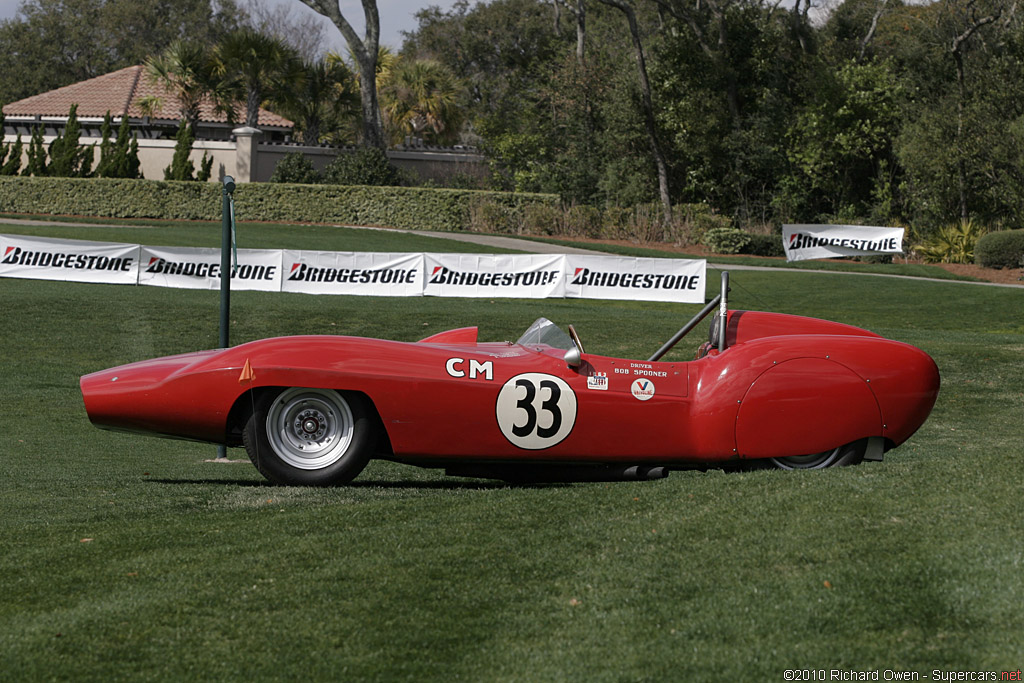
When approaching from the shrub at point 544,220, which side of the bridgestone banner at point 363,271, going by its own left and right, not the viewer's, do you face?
back

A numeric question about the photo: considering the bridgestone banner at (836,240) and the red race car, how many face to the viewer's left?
1

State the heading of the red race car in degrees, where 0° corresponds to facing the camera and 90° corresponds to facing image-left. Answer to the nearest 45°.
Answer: approximately 90°

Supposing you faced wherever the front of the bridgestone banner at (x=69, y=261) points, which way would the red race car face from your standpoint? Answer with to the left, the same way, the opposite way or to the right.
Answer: to the right

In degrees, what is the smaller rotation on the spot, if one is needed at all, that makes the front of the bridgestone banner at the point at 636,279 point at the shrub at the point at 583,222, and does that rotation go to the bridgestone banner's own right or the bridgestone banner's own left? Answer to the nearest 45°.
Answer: approximately 180°

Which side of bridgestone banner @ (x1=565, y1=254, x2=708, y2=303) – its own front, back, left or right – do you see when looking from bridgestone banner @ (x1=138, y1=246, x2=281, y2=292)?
right

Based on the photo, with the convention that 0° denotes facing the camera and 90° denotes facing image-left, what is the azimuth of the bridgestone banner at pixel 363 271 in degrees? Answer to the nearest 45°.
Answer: approximately 0°
